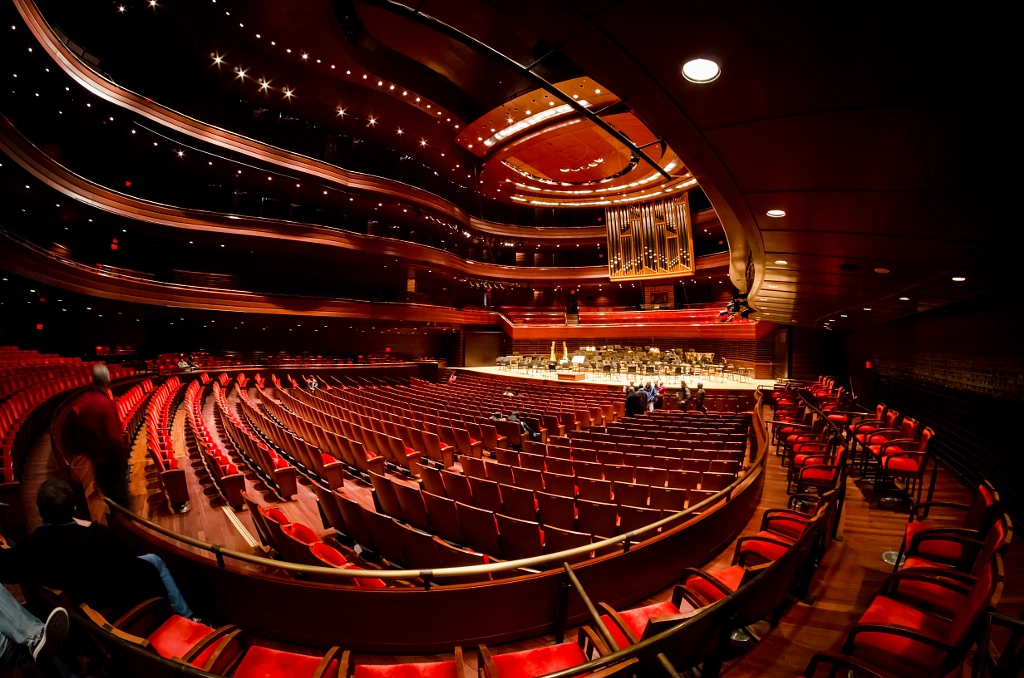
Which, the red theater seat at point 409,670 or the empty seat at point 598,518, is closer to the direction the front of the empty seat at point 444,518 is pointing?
the empty seat

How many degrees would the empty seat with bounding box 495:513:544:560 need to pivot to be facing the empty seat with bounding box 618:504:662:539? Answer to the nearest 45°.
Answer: approximately 45° to its right

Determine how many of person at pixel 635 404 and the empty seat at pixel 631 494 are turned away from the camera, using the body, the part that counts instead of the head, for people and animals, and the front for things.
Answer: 2

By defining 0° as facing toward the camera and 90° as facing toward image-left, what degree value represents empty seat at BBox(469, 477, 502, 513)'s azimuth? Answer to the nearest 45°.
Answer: approximately 225°

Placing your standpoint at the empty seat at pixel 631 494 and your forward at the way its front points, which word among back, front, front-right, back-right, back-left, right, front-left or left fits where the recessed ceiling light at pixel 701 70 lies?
back

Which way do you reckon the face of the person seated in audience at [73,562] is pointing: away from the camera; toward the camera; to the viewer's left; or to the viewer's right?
away from the camera

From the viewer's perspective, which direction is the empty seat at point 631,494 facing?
away from the camera

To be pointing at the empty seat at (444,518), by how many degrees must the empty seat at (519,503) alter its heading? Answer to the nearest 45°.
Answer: approximately 135° to its left

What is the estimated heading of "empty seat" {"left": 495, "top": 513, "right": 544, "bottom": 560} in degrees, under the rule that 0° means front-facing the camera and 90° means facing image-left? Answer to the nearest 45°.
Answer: approximately 225°

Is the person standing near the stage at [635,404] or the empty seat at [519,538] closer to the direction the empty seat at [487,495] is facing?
the person standing near the stage

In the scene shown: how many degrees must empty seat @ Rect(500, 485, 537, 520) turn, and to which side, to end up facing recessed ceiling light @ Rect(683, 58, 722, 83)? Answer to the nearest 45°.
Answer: approximately 135° to its right

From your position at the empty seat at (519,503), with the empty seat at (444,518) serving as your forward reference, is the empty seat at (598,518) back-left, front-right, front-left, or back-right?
back-left

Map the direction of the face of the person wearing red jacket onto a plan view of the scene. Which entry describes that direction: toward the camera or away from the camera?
away from the camera

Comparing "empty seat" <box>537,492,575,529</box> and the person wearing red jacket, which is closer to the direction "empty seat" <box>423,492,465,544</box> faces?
the empty seat
